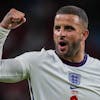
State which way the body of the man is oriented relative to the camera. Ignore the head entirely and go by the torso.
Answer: toward the camera
